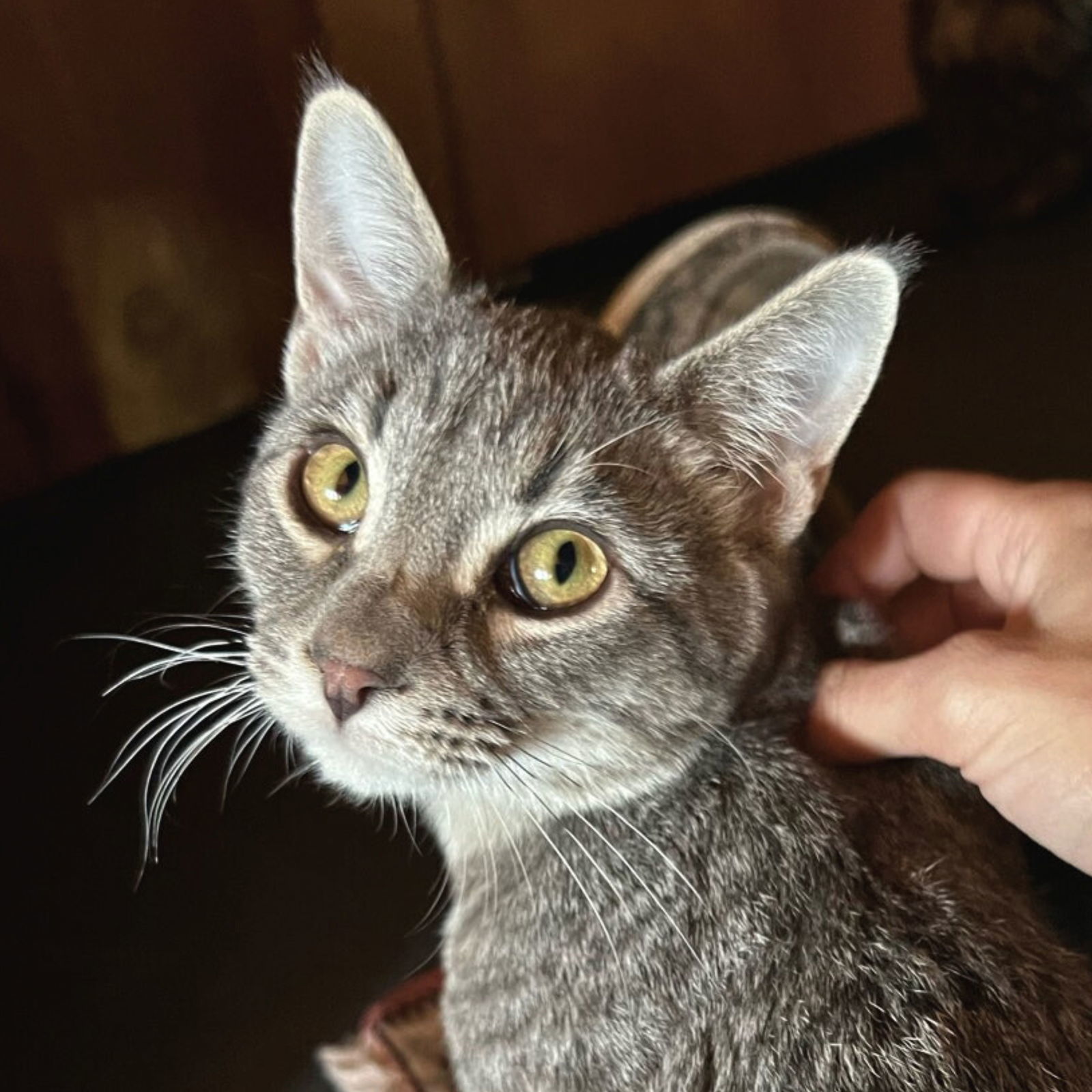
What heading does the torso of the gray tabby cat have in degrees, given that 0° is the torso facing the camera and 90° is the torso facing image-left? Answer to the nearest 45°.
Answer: approximately 45°

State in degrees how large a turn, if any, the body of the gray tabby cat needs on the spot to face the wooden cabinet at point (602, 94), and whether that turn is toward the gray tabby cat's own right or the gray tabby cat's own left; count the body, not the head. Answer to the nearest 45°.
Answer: approximately 135° to the gray tabby cat's own right

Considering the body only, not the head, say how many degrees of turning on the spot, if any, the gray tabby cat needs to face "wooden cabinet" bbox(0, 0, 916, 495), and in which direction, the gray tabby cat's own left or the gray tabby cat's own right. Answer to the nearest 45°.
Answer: approximately 90° to the gray tabby cat's own right
